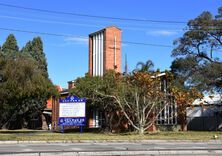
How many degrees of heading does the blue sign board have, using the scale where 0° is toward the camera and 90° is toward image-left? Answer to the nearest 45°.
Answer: approximately 0°

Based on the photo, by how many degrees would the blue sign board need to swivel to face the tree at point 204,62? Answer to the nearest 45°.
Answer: approximately 135° to its left

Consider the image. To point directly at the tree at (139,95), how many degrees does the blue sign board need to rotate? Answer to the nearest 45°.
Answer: approximately 90° to its left

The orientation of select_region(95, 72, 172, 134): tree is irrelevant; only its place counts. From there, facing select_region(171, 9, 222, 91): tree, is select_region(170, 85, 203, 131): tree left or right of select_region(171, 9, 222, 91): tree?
right
